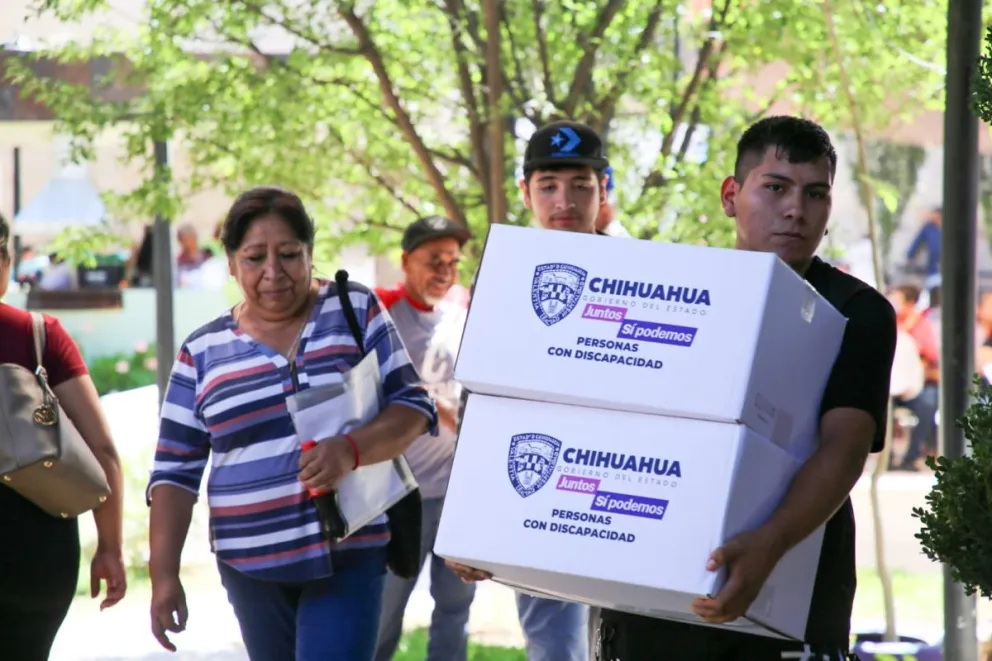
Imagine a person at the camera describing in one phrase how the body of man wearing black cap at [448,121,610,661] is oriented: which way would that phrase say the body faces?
toward the camera

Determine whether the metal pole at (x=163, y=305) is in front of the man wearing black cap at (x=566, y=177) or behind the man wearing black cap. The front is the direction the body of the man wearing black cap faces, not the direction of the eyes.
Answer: behind

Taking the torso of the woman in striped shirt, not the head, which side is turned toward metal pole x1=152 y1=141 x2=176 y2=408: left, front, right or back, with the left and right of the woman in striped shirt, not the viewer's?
back

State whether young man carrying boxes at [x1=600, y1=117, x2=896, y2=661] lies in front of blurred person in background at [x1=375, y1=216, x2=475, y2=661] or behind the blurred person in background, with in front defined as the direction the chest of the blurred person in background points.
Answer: in front

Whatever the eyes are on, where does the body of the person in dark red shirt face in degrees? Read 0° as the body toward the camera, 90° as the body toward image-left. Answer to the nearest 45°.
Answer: approximately 0°

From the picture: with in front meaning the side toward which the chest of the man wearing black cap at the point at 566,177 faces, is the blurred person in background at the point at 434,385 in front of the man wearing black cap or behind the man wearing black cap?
behind

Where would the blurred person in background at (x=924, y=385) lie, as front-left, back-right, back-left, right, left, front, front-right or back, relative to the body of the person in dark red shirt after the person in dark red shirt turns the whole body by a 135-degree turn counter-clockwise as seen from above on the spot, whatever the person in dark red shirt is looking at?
front

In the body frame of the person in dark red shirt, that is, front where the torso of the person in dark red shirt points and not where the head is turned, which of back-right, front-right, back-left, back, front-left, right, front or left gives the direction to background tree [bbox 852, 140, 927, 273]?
back-left

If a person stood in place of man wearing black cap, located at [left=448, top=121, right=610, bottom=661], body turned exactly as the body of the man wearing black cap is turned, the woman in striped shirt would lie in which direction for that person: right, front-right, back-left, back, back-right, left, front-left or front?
front-right

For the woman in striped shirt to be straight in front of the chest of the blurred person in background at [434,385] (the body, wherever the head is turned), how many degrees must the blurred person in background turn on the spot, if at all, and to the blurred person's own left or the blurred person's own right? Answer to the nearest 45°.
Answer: approximately 45° to the blurred person's own right
